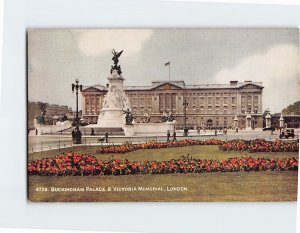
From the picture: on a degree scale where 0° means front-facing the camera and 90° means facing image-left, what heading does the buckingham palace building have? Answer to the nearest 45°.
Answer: approximately 0°
